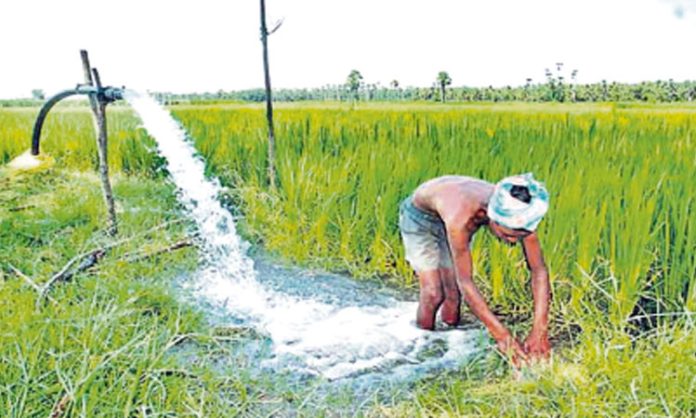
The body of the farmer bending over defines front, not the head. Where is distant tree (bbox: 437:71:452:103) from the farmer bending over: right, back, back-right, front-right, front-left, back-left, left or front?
back-left

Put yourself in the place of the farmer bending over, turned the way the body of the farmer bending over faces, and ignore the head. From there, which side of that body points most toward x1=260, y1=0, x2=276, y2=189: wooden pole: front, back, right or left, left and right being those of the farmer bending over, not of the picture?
back

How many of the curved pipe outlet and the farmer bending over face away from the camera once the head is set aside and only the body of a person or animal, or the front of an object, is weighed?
0

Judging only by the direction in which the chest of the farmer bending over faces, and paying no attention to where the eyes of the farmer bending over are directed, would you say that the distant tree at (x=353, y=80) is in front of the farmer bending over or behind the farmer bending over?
behind

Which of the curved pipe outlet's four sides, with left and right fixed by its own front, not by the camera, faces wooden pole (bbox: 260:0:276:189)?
front

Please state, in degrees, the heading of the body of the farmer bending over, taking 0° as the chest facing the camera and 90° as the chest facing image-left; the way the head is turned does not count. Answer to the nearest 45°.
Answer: approximately 315°

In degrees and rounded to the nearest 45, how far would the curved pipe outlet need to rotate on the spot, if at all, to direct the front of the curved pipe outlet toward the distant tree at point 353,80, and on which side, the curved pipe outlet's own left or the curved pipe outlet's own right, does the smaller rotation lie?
approximately 45° to the curved pipe outlet's own left

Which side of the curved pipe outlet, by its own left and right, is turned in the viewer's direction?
right
